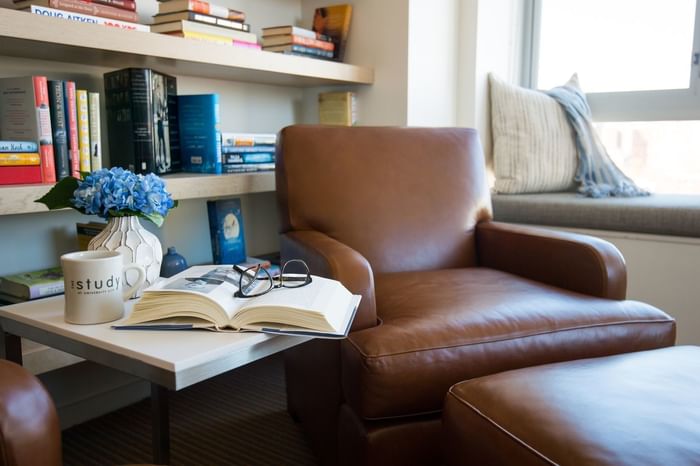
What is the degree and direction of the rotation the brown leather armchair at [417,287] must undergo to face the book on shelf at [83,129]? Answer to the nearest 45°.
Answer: approximately 135° to its right

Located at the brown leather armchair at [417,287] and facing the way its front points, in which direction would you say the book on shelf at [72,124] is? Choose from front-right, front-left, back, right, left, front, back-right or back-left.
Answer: back-right

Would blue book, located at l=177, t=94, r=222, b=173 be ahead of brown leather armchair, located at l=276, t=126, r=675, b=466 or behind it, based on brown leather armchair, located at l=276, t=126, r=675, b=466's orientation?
behind

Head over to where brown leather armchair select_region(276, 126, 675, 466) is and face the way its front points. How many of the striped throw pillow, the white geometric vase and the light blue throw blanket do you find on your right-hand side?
1

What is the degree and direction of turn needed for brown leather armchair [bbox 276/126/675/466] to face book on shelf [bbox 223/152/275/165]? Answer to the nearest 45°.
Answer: approximately 180°

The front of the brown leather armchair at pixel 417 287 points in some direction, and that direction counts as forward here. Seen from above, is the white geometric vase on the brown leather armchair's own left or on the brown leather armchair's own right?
on the brown leather armchair's own right

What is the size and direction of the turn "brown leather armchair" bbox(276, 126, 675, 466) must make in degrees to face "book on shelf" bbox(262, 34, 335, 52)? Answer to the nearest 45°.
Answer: approximately 180°

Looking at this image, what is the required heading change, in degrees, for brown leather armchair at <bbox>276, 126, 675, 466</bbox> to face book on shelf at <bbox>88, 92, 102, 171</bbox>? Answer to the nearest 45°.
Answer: approximately 135° to its right

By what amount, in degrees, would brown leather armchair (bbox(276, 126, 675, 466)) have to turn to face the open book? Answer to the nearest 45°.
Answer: approximately 90° to its right

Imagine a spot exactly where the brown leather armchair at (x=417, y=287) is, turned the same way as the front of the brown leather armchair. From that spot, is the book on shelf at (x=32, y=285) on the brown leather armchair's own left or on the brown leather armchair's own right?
on the brown leather armchair's own right

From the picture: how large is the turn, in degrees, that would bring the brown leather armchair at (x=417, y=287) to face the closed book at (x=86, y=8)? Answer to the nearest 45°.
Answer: approximately 135° to its right

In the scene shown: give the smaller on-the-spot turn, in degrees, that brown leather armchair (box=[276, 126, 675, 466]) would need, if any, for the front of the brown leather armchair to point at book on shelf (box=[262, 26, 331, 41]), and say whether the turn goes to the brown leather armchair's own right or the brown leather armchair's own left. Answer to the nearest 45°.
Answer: approximately 180°

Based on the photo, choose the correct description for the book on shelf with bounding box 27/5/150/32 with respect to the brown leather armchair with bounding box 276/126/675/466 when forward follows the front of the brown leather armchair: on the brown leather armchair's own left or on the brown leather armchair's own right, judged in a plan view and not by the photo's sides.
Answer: on the brown leather armchair's own right

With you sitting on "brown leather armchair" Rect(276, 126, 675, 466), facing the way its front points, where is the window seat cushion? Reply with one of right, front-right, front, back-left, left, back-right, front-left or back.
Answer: left
